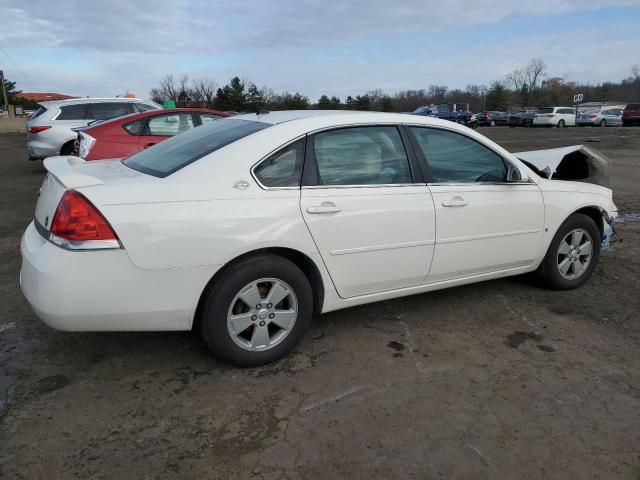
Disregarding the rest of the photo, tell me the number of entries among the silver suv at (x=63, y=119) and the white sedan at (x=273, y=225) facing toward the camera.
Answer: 0

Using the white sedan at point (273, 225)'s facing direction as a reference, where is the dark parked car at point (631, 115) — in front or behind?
in front

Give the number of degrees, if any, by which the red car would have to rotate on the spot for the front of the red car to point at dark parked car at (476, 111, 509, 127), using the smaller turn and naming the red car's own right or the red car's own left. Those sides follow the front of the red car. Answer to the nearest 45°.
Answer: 0° — it already faces it

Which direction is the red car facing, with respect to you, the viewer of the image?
facing away from the viewer and to the right of the viewer

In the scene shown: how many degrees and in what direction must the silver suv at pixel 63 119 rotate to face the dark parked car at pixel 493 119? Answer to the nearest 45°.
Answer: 0° — it already faces it

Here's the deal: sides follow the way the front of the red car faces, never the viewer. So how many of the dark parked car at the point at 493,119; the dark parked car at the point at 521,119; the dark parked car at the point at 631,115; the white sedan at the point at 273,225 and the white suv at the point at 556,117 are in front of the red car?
4

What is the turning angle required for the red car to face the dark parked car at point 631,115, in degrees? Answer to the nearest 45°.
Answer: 0° — it already faces it

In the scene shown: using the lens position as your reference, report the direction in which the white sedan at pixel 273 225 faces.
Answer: facing away from the viewer and to the right of the viewer

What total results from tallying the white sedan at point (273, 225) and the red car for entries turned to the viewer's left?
0

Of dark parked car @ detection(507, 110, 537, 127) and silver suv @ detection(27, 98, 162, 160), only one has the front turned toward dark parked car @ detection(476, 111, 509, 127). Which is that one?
the silver suv
